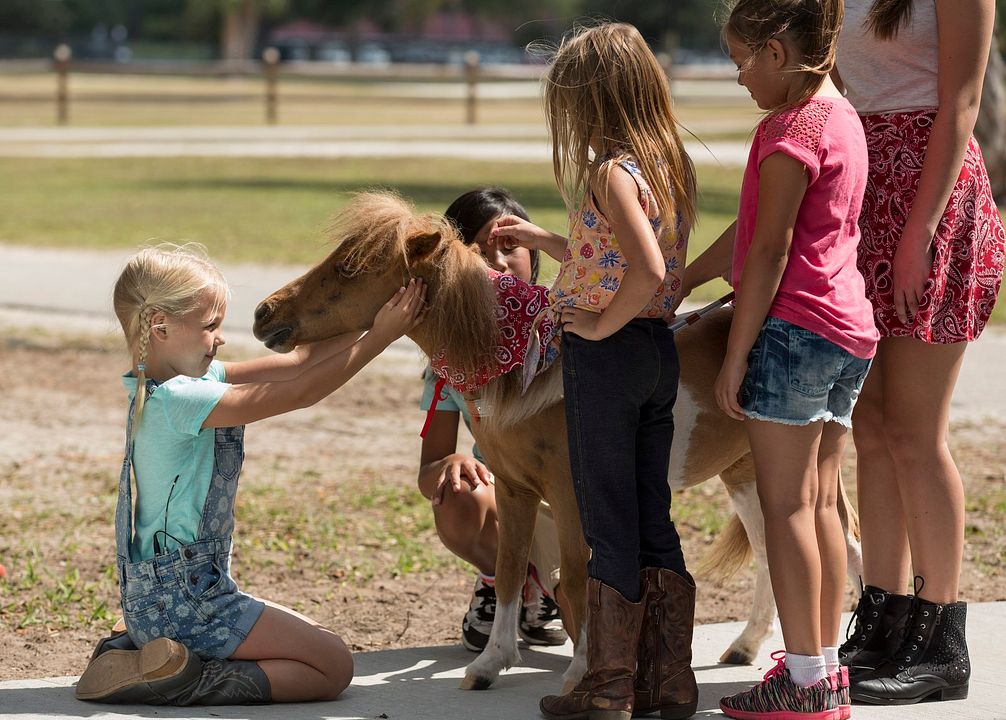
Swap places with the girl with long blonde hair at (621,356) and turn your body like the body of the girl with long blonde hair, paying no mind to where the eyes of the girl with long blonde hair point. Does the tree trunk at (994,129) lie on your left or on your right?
on your right

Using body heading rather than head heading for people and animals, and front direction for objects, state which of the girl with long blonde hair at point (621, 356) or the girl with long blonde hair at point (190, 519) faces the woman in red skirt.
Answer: the girl with long blonde hair at point (190, 519)

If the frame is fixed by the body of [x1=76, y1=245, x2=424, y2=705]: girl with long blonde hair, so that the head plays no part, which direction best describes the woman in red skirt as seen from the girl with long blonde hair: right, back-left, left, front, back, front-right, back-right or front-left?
front

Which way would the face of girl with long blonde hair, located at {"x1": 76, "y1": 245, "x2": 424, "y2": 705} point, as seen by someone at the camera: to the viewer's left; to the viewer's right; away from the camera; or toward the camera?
to the viewer's right

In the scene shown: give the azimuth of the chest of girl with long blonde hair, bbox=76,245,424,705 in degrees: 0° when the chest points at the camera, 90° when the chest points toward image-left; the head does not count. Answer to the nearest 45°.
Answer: approximately 270°

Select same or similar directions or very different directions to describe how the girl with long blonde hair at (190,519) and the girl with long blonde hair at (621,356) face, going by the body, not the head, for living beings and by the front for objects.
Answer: very different directions

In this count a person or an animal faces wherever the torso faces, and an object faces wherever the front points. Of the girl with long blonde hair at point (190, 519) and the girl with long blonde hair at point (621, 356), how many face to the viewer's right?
1

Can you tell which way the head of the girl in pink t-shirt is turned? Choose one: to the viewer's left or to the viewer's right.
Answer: to the viewer's left

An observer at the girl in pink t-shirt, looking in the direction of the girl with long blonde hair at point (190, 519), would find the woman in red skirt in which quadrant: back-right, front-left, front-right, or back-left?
back-right

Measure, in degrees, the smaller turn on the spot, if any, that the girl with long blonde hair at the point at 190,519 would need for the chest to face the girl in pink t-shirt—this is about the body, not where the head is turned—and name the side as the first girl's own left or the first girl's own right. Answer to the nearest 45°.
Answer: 0° — they already face them
